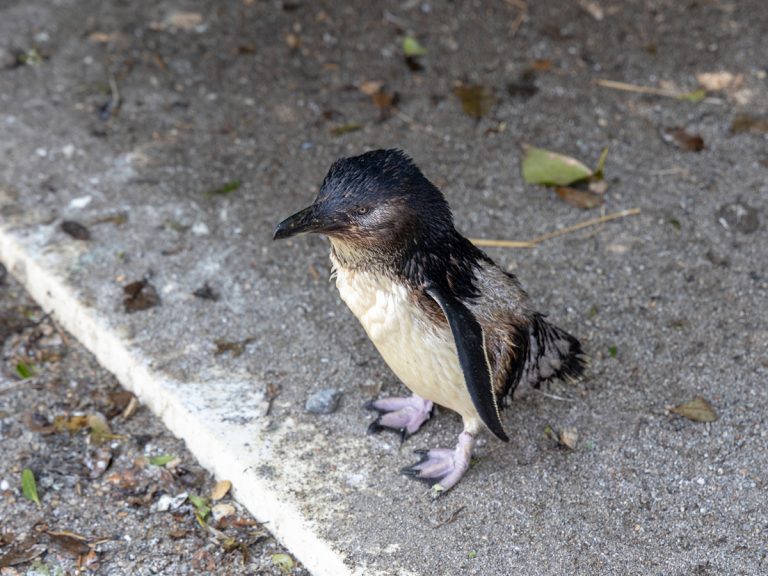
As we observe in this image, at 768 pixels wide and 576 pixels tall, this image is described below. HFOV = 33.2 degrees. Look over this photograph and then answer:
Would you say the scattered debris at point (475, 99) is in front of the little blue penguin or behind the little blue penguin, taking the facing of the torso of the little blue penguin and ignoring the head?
behind

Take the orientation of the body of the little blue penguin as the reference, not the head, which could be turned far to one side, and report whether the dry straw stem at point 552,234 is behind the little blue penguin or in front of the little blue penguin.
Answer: behind

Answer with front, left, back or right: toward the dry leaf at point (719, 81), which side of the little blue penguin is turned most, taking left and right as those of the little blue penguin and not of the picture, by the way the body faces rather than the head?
back

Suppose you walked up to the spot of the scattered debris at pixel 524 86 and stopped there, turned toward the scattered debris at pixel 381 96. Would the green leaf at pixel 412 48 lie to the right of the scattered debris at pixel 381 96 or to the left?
right

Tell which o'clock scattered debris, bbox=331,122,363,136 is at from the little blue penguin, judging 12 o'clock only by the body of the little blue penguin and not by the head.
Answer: The scattered debris is roughly at 4 o'clock from the little blue penguin.

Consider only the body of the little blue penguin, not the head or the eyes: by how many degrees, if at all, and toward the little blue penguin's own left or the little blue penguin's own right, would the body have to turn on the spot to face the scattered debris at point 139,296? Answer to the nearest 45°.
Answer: approximately 90° to the little blue penguin's own right

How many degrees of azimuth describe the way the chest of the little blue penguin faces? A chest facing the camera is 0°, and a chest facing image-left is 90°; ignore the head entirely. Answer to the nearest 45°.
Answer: approximately 45°

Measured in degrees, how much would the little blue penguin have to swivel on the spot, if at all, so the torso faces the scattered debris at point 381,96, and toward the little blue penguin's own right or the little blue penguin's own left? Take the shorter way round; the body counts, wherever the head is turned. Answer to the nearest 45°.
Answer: approximately 135° to the little blue penguin's own right
